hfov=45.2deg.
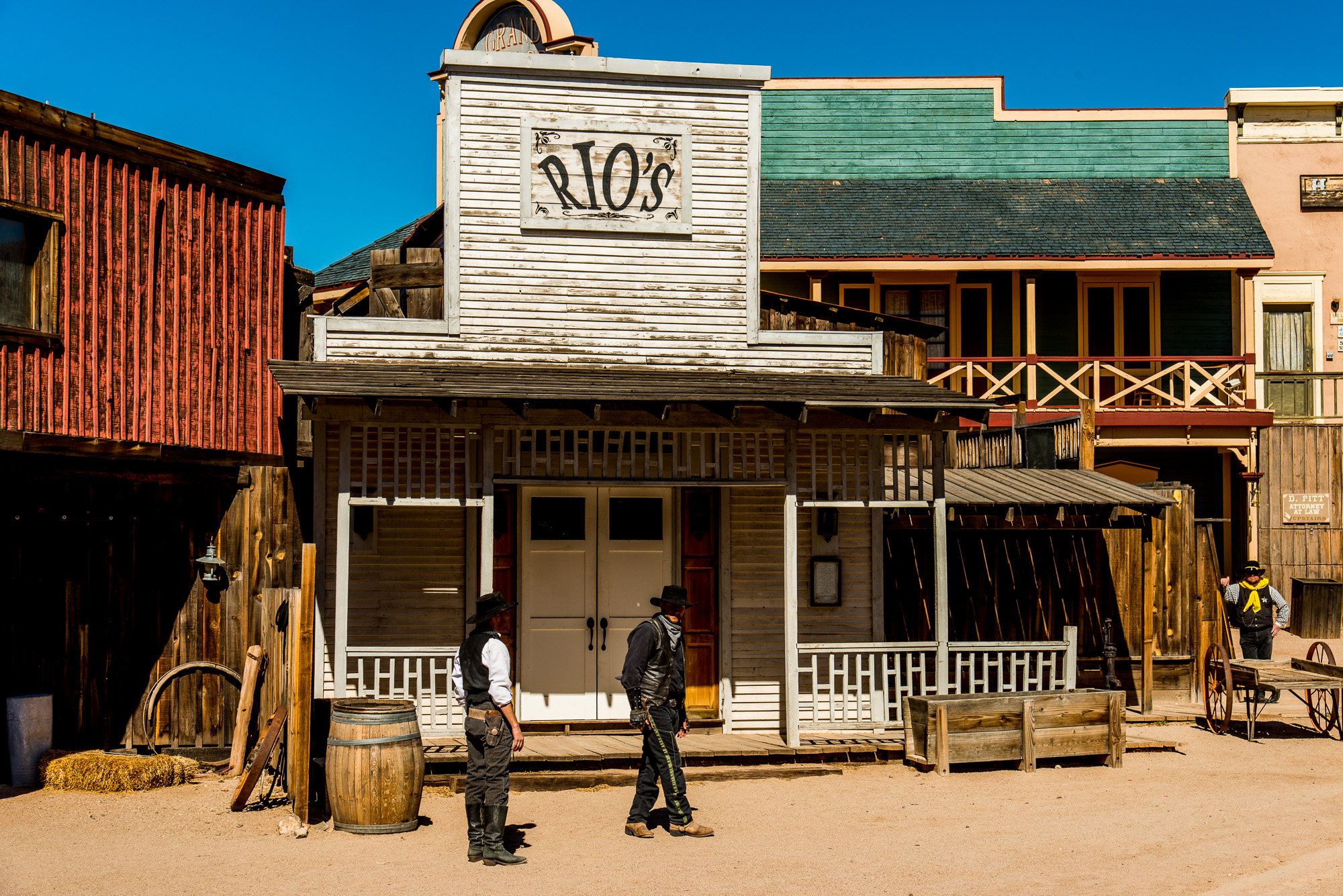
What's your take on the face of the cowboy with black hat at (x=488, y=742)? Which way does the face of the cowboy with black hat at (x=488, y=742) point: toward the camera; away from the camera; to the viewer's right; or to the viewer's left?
to the viewer's right

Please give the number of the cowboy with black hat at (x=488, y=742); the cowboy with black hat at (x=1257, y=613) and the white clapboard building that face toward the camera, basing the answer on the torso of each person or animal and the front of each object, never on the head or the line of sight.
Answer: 2

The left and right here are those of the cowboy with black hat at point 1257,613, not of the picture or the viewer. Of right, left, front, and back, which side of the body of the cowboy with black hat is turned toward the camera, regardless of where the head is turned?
front

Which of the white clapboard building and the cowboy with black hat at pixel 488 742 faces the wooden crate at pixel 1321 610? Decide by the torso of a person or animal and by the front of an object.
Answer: the cowboy with black hat

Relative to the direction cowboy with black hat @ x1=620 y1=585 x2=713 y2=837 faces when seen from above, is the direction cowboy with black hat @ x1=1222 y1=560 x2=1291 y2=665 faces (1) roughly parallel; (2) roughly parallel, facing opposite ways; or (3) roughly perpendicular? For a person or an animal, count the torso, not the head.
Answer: roughly perpendicular

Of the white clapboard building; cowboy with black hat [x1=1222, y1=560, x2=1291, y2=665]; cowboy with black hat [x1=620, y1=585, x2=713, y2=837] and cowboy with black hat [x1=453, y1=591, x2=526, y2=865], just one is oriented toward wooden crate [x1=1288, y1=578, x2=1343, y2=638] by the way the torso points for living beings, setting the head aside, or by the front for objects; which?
cowboy with black hat [x1=453, y1=591, x2=526, y2=865]

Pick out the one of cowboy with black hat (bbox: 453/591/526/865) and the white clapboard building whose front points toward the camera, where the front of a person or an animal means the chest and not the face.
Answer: the white clapboard building

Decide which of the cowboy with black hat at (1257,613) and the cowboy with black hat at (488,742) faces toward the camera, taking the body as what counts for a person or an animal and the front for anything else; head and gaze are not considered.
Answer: the cowboy with black hat at (1257,613)

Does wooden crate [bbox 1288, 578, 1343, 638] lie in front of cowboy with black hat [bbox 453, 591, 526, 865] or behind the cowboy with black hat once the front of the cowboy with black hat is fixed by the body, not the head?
in front

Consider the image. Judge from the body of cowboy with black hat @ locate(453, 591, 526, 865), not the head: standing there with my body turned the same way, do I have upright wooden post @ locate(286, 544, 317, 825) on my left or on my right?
on my left

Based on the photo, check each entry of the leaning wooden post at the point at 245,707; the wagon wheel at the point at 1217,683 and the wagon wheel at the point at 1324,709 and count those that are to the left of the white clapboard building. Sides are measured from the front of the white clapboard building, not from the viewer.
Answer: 2

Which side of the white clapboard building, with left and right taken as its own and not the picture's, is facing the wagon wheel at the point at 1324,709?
left

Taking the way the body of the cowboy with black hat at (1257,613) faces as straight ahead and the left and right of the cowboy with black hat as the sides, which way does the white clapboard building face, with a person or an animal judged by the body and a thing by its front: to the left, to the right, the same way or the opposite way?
the same way

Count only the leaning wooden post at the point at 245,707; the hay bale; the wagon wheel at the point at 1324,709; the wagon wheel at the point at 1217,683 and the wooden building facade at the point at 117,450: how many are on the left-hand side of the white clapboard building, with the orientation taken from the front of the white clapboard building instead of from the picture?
2

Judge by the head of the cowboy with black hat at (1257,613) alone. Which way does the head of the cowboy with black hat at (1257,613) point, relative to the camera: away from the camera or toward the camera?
toward the camera

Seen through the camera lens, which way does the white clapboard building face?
facing the viewer
